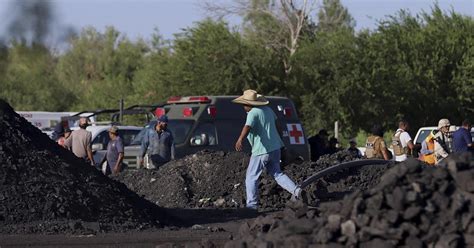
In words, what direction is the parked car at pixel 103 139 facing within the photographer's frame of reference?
facing to the left of the viewer

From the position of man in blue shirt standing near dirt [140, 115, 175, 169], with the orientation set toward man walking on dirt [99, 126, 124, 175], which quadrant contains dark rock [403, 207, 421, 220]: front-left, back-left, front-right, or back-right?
back-left

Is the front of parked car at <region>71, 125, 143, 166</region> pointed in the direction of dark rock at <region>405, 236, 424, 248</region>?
no

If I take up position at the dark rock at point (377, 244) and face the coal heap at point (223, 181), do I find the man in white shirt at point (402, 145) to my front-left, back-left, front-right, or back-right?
front-right

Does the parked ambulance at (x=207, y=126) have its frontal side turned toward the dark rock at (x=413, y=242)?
no

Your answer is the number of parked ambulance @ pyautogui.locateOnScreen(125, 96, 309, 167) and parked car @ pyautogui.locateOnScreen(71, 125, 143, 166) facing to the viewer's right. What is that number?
0

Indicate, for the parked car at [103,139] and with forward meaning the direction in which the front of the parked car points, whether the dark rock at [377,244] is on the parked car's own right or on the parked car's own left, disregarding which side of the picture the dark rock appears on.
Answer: on the parked car's own left

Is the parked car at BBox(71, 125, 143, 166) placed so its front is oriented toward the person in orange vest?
no

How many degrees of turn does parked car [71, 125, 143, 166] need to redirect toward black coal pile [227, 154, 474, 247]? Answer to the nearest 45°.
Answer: approximately 90° to its left
